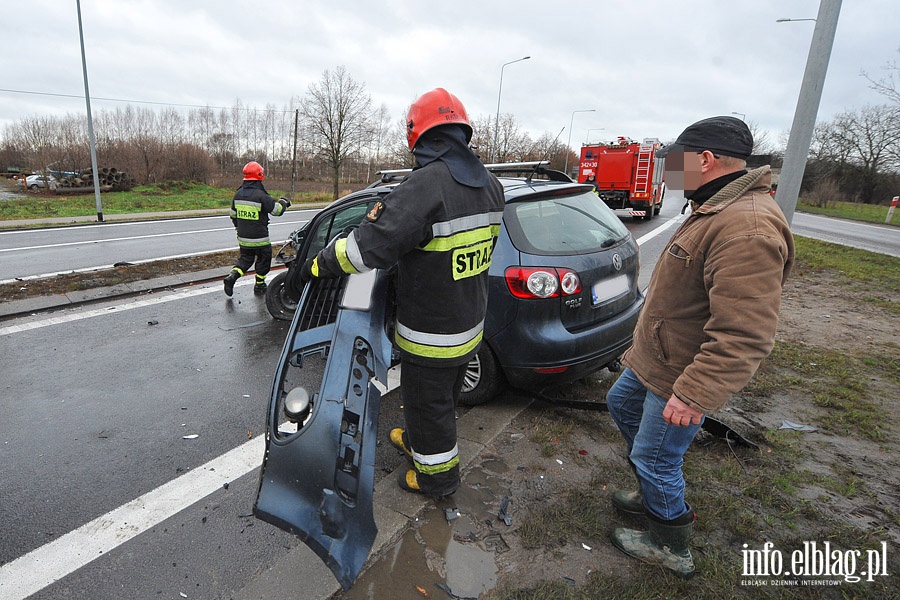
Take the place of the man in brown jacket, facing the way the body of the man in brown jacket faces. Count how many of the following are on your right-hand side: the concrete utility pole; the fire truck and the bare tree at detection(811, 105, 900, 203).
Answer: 3

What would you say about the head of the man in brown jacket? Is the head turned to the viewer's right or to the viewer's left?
to the viewer's left

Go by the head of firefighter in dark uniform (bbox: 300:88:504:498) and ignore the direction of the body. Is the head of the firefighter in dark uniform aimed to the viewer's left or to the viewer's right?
to the viewer's left

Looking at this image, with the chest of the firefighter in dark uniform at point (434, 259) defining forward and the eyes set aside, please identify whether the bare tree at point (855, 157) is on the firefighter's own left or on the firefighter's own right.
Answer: on the firefighter's own right

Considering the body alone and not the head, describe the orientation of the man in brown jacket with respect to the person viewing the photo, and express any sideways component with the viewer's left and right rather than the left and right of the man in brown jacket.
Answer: facing to the left of the viewer

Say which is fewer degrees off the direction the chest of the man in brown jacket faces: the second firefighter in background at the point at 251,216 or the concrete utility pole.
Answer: the second firefighter in background

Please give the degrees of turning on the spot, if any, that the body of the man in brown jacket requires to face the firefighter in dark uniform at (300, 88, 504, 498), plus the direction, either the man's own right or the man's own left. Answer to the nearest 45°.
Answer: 0° — they already face them

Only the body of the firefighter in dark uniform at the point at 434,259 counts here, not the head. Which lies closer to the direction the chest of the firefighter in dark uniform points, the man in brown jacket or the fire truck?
the fire truck

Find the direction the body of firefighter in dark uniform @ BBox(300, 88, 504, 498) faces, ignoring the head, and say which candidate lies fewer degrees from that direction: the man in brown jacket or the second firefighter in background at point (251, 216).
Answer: the second firefighter in background

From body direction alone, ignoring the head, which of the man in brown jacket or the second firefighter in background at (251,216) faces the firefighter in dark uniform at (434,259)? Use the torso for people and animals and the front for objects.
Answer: the man in brown jacket

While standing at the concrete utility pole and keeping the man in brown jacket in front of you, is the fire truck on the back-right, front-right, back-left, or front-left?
back-right

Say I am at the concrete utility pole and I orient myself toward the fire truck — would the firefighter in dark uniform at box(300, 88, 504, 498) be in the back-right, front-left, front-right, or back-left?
back-left

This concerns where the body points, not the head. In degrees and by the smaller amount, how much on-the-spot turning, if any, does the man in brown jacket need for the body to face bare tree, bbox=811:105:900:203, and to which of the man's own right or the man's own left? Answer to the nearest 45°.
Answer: approximately 90° to the man's own right
